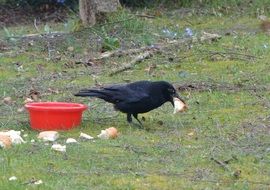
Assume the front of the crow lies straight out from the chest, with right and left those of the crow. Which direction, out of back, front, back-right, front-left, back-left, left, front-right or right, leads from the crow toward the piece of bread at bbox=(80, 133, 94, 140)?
back-right

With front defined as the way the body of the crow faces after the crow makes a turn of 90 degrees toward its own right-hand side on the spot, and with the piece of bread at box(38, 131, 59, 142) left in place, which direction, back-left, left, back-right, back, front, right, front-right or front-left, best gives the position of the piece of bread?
front-right

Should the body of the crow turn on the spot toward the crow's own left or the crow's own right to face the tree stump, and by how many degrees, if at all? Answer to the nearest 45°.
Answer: approximately 90° to the crow's own left

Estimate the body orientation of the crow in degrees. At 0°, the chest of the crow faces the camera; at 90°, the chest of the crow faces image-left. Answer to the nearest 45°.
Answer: approximately 270°

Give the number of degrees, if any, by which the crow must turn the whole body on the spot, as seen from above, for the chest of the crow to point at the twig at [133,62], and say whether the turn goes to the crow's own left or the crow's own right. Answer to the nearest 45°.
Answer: approximately 90° to the crow's own left

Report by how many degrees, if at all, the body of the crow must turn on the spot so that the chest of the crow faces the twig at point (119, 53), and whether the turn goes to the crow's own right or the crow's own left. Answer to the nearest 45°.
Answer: approximately 90° to the crow's own left

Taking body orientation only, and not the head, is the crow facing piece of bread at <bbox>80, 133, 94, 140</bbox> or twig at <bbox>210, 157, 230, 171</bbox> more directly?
the twig
